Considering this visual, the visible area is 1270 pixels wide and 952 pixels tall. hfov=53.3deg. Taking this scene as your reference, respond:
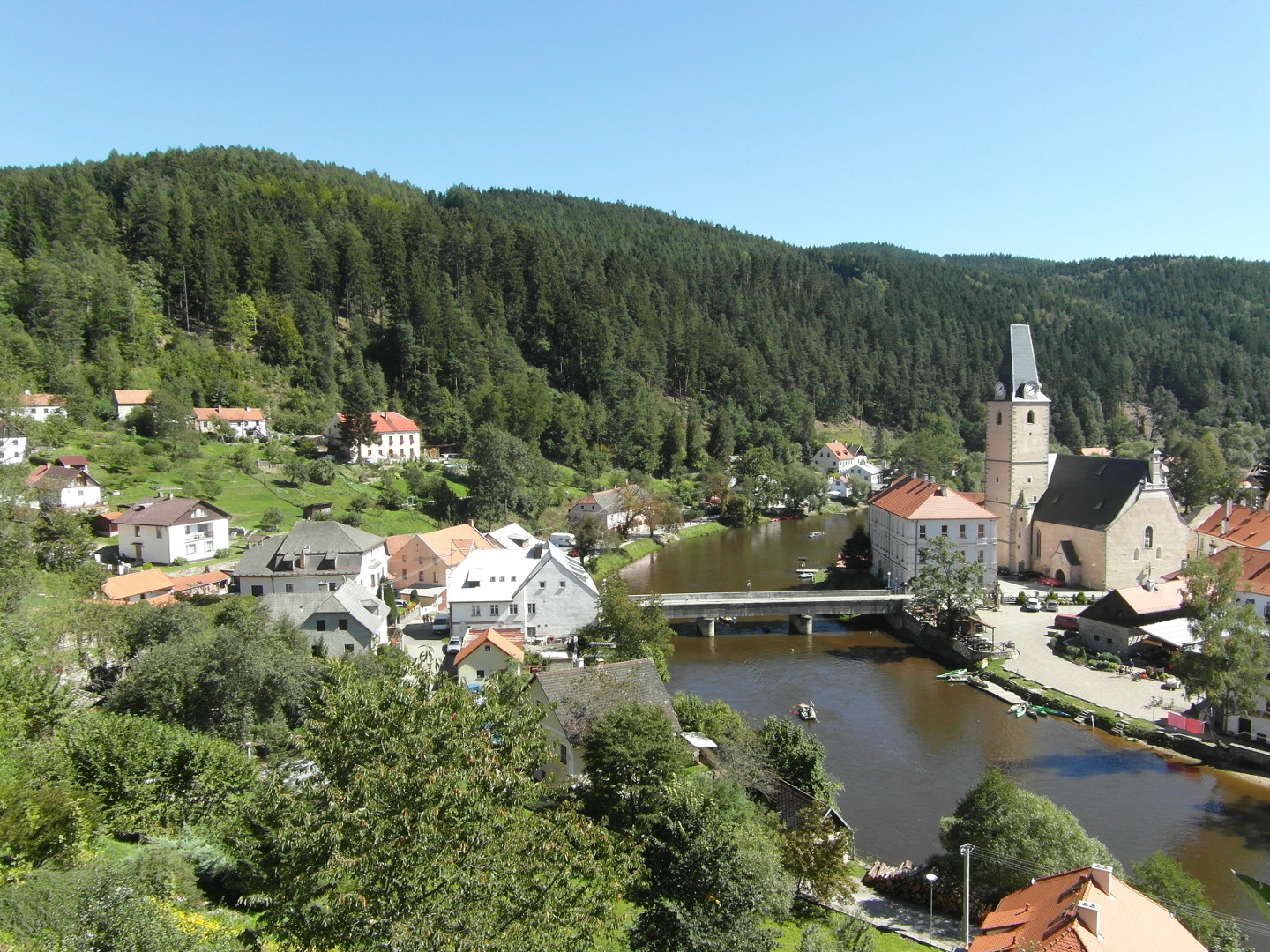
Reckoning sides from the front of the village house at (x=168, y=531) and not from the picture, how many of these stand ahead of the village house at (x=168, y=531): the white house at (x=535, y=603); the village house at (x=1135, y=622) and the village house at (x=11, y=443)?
2

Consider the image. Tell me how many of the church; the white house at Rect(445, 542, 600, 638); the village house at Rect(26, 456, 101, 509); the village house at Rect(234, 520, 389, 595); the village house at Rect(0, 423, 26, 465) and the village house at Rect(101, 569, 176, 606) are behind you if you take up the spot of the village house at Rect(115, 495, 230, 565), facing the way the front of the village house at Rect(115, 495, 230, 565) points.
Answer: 2

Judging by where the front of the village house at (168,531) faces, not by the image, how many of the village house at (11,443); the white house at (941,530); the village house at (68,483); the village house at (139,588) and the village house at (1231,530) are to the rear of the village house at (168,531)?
2

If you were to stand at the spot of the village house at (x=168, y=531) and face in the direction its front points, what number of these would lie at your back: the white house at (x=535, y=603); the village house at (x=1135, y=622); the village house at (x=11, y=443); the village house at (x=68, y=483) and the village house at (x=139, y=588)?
2

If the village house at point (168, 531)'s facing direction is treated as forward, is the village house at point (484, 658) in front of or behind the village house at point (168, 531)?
in front

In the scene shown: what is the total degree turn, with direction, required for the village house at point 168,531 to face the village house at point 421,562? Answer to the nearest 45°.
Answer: approximately 45° to its left

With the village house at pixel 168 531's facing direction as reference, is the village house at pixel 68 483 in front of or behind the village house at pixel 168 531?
behind
